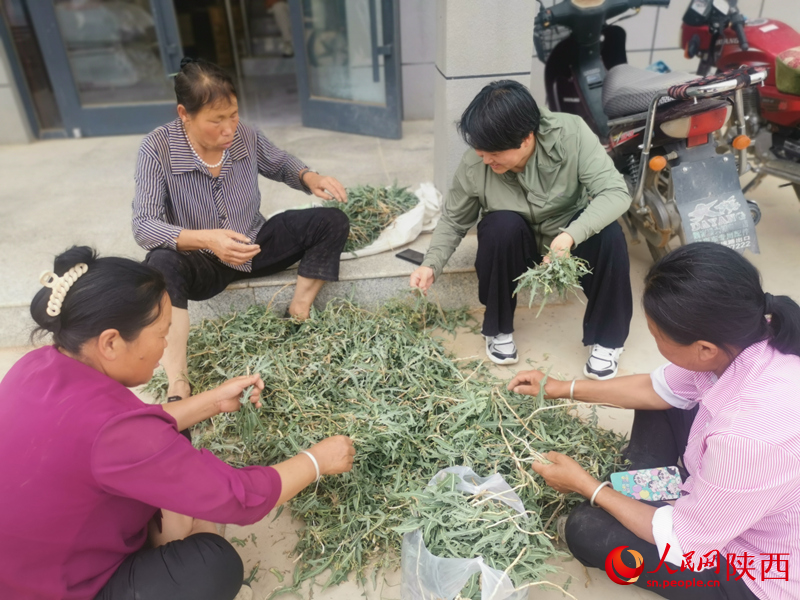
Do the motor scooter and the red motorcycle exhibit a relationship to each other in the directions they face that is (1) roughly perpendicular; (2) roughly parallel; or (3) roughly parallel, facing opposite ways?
roughly parallel

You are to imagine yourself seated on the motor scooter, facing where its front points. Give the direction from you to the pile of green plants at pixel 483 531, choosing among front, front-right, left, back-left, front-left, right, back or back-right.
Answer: back-left

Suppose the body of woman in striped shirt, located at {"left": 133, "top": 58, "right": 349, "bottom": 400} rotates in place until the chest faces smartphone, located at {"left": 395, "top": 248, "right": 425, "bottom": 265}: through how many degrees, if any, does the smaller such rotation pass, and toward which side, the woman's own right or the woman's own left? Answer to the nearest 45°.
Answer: approximately 45° to the woman's own left

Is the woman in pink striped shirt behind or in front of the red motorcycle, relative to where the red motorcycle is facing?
behind

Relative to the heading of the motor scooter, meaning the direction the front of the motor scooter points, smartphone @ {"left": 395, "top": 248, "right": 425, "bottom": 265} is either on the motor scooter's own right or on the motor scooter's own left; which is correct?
on the motor scooter's own left

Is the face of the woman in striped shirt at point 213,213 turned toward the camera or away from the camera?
toward the camera

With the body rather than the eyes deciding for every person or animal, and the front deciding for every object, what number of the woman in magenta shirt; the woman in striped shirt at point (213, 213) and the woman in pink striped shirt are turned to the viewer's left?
1

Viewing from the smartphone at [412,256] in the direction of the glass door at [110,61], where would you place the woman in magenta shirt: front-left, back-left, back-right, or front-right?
back-left

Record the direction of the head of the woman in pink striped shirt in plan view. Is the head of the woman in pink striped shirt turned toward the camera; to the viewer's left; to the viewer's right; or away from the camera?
to the viewer's left

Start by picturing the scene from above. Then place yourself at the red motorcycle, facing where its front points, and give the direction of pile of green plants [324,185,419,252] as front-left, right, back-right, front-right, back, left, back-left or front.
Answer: left

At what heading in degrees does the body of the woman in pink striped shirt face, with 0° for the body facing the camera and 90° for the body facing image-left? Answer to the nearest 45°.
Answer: approximately 90°

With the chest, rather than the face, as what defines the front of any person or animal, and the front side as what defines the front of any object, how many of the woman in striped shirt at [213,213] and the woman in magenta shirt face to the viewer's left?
0

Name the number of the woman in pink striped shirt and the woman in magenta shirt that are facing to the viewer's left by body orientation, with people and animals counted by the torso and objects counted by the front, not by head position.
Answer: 1

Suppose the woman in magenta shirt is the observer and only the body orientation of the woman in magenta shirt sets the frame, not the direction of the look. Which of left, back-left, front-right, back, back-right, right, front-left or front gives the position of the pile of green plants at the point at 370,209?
front

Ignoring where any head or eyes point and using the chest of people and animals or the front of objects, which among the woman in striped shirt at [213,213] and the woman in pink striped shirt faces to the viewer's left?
the woman in pink striped shirt
